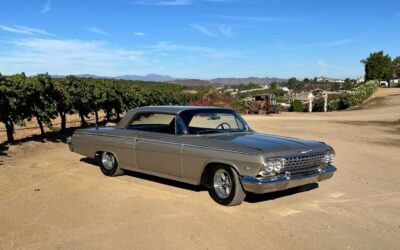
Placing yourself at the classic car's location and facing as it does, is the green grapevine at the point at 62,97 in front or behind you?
behind

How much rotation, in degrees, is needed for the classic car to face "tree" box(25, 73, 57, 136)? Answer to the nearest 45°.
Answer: approximately 180°

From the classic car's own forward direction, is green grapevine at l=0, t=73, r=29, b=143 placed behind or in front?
behind

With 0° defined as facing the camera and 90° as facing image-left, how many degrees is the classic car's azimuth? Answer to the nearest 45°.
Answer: approximately 315°

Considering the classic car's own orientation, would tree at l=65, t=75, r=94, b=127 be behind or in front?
behind
